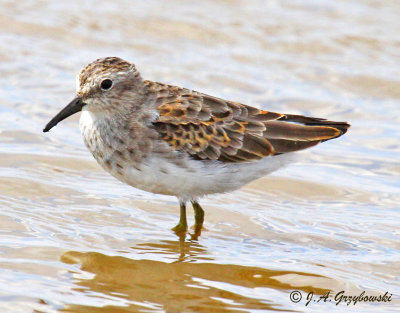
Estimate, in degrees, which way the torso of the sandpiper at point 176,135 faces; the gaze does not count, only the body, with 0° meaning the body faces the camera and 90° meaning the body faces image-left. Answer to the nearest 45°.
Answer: approximately 90°
